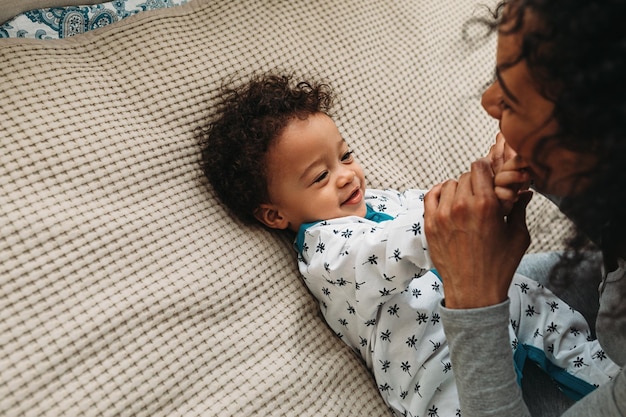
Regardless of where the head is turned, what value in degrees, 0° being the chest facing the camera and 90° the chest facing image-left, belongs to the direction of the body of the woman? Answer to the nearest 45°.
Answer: approximately 90°

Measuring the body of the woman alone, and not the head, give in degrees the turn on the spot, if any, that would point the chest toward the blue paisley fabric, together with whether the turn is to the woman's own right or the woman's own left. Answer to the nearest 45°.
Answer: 0° — they already face it
